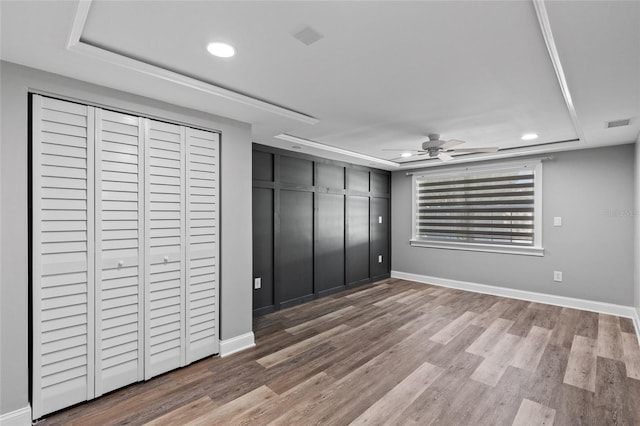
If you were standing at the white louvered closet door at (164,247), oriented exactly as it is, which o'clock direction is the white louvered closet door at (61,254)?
the white louvered closet door at (61,254) is roughly at 4 o'clock from the white louvered closet door at (164,247).

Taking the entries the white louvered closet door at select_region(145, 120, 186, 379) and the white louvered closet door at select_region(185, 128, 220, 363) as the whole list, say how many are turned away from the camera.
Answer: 0

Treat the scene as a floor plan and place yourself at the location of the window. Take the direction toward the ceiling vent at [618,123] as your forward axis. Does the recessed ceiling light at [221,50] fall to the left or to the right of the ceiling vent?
right

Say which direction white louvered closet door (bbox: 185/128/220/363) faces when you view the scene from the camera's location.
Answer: facing the viewer and to the right of the viewer

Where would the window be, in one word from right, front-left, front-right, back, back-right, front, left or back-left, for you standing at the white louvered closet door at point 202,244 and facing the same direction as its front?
front-left

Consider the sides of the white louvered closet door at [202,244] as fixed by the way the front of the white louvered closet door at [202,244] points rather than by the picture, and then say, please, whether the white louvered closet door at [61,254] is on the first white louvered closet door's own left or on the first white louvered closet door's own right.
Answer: on the first white louvered closet door's own right

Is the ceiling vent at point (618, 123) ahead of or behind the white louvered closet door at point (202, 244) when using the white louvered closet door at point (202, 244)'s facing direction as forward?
ahead
